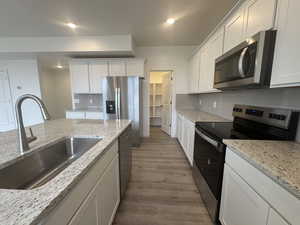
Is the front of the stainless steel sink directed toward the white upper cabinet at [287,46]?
yes

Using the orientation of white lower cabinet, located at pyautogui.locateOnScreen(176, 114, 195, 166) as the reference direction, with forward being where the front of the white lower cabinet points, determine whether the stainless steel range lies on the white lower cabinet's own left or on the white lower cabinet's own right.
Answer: on the white lower cabinet's own left

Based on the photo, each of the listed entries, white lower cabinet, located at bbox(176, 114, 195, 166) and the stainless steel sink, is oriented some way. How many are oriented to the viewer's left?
1

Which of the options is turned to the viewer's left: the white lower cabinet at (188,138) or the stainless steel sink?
the white lower cabinet

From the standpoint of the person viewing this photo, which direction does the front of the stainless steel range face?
facing the viewer and to the left of the viewer

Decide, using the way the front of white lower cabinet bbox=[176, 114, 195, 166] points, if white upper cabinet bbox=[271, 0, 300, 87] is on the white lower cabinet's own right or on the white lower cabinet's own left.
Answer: on the white lower cabinet's own left

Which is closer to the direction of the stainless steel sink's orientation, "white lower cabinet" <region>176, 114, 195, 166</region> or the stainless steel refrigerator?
the white lower cabinet

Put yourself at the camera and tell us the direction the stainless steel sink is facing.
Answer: facing the viewer and to the right of the viewer

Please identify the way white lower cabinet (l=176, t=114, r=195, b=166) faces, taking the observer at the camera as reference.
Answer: facing to the left of the viewer

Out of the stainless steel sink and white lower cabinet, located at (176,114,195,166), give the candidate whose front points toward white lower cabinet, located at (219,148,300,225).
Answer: the stainless steel sink

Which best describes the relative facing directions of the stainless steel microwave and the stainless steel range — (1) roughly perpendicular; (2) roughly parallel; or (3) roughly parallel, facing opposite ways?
roughly parallel

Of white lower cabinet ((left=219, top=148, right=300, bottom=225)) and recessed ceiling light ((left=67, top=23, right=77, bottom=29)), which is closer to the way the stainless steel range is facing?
the recessed ceiling light
